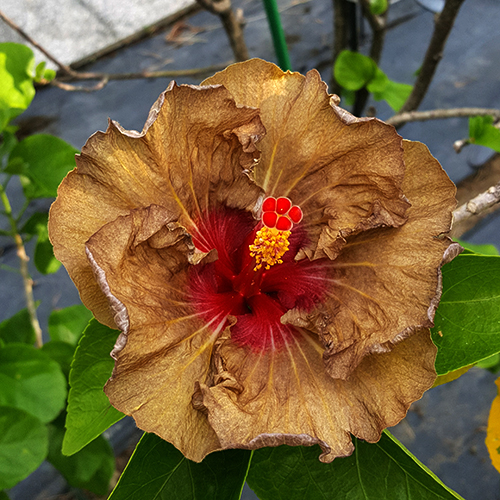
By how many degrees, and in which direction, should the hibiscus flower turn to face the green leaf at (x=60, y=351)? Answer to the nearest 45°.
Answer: approximately 135° to its right

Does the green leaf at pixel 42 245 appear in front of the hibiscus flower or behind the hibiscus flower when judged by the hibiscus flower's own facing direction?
behind

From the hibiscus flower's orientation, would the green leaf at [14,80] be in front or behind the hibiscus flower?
behind

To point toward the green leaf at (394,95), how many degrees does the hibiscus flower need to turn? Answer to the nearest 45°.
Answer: approximately 135° to its left

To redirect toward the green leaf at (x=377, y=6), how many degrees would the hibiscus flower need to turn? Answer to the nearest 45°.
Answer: approximately 135° to its left

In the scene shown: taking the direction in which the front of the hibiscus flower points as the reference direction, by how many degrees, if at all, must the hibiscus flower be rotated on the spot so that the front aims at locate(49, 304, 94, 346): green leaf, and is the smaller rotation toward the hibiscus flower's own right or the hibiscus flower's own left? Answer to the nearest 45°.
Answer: approximately 135° to the hibiscus flower's own right

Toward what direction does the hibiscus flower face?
toward the camera

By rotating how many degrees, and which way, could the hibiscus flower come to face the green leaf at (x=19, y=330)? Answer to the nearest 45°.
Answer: approximately 135° to its right
